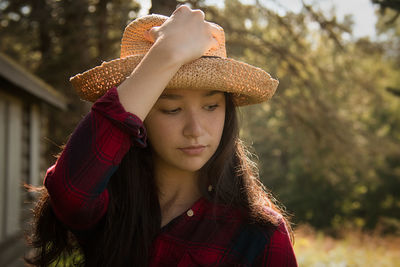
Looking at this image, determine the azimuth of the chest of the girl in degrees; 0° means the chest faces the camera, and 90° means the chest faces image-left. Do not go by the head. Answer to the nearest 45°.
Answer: approximately 0°
